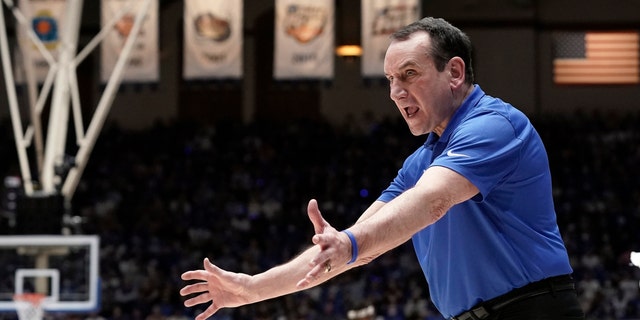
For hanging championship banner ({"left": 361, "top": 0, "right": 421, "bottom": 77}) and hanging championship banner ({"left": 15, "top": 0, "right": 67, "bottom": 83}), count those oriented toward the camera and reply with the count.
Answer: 2

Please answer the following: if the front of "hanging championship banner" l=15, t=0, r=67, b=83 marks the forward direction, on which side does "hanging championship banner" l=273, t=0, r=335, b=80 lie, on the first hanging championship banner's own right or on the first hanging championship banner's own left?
on the first hanging championship banner's own left

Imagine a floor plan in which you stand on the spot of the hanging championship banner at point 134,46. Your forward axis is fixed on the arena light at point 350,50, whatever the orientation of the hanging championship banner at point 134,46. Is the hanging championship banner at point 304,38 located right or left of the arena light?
right

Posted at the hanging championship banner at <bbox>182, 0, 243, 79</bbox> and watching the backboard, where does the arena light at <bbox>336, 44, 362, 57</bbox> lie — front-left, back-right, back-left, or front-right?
back-left

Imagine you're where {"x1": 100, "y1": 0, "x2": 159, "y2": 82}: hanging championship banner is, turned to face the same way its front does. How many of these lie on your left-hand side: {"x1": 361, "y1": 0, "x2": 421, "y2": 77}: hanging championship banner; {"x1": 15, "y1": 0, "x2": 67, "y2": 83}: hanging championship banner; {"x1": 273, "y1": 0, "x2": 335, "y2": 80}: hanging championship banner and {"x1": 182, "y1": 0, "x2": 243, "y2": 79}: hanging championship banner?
3

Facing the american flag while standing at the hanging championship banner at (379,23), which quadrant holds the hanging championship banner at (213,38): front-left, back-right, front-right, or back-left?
back-left

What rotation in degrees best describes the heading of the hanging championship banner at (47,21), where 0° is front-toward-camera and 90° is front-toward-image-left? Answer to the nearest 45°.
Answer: approximately 0°
